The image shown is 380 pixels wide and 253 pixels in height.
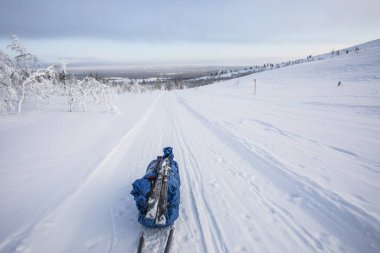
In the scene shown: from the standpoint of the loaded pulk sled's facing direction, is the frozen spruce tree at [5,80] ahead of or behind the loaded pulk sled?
behind

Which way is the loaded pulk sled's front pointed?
toward the camera

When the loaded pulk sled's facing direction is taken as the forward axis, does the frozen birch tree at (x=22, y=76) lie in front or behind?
behind
